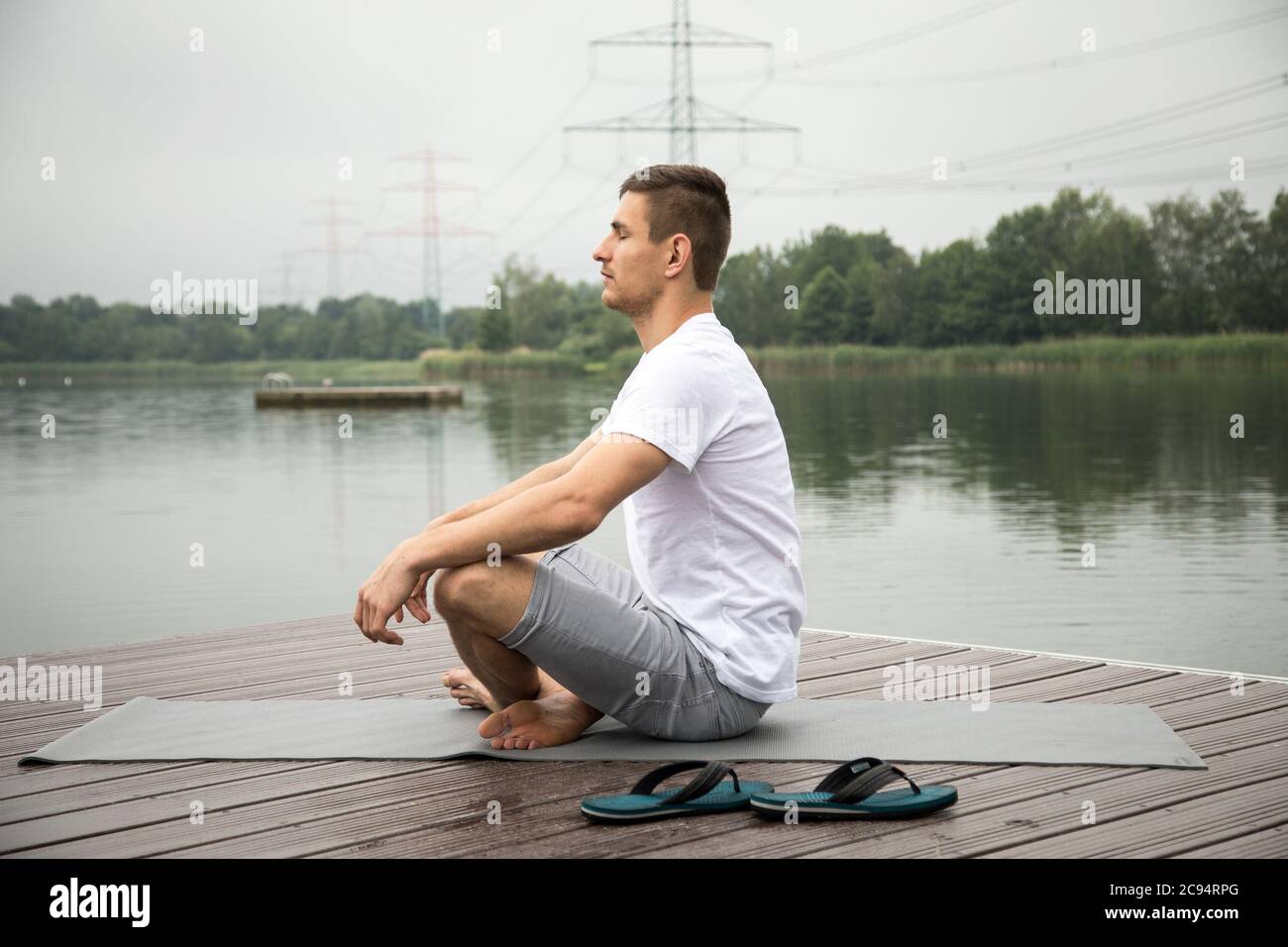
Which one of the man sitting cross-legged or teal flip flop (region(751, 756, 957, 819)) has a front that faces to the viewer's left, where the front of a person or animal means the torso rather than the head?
the man sitting cross-legged

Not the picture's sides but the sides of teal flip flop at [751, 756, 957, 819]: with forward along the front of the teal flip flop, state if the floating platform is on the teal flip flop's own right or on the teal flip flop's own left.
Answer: on the teal flip flop's own left

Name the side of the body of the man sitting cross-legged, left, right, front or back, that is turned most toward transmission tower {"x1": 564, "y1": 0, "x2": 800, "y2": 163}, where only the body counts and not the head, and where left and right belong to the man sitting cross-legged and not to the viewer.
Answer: right

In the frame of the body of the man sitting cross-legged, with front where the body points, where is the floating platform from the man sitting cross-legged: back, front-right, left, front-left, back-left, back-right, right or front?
right

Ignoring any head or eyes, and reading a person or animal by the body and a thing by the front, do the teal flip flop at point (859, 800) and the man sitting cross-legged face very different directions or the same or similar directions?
very different directions

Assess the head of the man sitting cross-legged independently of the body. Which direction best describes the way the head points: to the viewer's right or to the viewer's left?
to the viewer's left

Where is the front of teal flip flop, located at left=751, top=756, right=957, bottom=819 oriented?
to the viewer's right

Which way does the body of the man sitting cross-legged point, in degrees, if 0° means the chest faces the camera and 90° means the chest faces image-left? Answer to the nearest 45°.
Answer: approximately 90°
